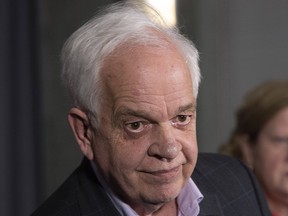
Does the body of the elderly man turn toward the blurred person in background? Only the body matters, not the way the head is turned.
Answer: no

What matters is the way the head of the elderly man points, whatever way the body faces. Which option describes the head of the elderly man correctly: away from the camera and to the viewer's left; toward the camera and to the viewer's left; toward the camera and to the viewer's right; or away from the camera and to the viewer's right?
toward the camera and to the viewer's right

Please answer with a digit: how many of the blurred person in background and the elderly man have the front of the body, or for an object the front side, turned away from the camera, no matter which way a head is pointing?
0

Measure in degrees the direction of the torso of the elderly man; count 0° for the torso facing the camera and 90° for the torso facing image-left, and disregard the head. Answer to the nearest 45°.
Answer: approximately 315°

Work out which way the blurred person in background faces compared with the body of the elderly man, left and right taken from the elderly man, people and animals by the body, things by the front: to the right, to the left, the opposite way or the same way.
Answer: the same way

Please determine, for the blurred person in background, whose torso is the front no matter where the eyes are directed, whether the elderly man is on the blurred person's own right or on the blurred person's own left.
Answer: on the blurred person's own right
